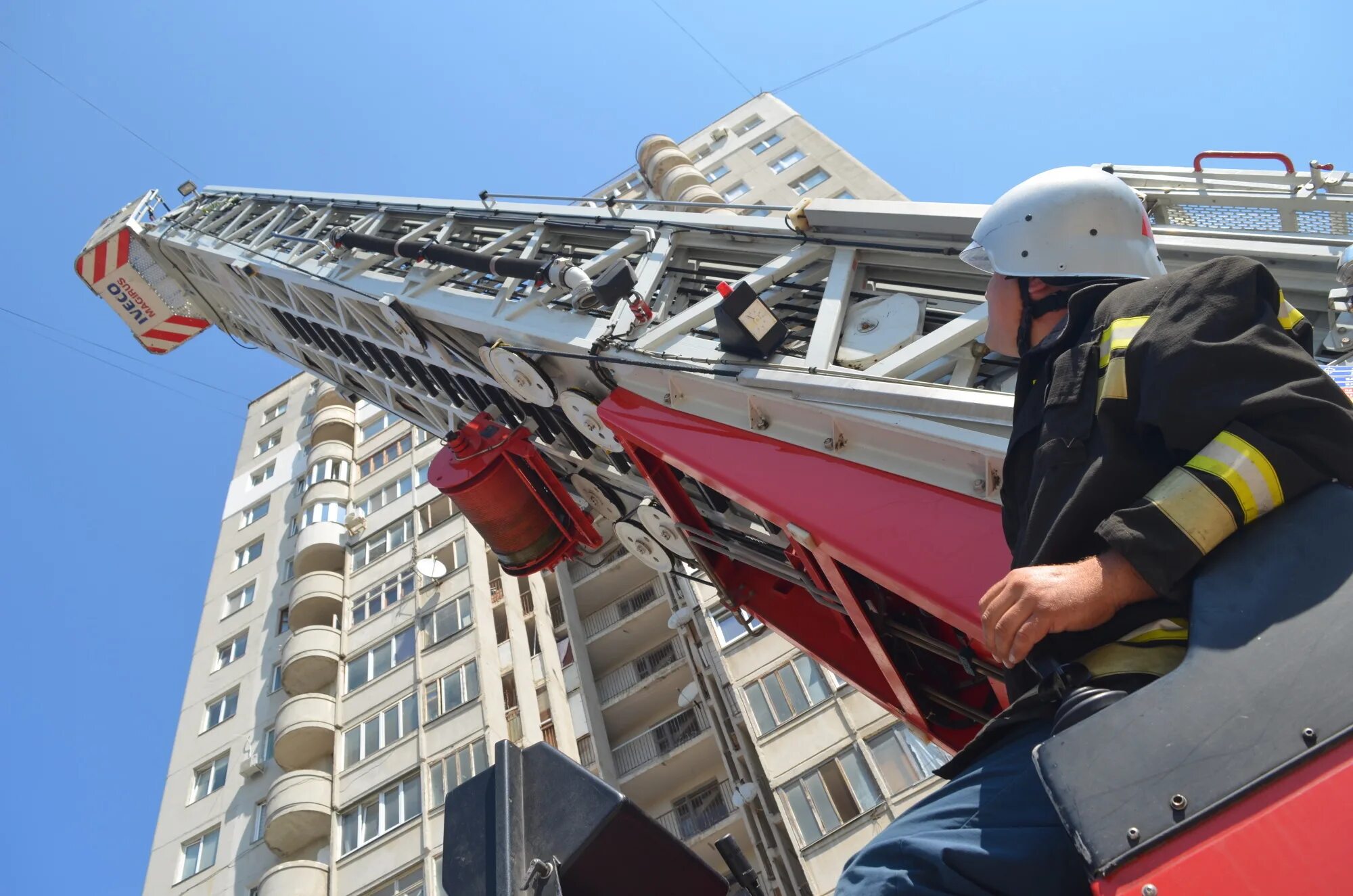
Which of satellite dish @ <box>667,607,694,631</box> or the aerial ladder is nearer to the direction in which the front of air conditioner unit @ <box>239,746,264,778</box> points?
the aerial ladder

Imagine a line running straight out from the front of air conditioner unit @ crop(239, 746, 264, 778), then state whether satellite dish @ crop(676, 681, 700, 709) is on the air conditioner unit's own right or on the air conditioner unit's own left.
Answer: on the air conditioner unit's own left

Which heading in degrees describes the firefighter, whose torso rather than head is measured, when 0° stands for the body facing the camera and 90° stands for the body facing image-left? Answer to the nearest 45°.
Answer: approximately 90°

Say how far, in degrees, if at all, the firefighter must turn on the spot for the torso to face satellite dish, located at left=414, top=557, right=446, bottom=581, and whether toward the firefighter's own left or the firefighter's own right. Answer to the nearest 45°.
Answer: approximately 45° to the firefighter's own right

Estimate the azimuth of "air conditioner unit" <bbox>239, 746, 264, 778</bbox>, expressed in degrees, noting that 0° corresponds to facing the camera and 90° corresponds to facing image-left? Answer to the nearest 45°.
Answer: approximately 45°

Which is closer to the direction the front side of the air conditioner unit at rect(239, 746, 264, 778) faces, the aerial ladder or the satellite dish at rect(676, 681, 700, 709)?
the aerial ladder

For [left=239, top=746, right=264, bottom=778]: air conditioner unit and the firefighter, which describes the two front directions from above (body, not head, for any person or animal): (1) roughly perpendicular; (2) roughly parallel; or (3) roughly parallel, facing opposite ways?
roughly perpendicular

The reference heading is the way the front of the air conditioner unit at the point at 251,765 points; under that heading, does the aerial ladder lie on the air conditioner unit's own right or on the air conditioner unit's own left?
on the air conditioner unit's own left
